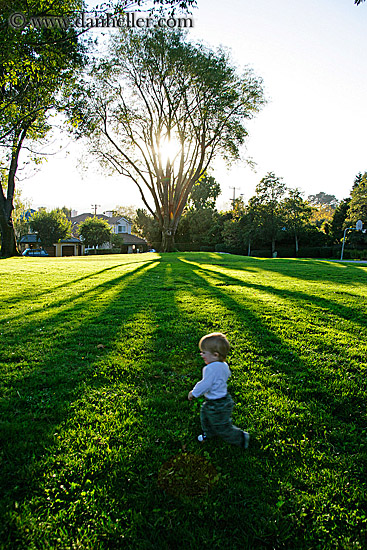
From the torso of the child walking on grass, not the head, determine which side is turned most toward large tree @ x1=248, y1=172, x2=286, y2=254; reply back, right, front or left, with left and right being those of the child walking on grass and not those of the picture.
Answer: right

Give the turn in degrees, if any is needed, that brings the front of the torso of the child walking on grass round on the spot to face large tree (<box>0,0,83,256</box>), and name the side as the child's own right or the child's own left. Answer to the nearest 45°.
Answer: approximately 45° to the child's own right

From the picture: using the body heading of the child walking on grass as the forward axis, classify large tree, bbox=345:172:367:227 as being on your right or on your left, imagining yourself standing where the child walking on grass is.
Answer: on your right

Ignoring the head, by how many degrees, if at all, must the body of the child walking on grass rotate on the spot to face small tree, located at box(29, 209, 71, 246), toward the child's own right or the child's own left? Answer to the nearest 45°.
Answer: approximately 45° to the child's own right

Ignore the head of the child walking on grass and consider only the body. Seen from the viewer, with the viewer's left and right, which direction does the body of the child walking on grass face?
facing to the left of the viewer

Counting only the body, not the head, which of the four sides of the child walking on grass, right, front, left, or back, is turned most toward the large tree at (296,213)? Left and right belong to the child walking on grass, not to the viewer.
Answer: right

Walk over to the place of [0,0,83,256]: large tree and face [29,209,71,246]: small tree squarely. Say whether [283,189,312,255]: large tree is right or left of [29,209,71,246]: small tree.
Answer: right
